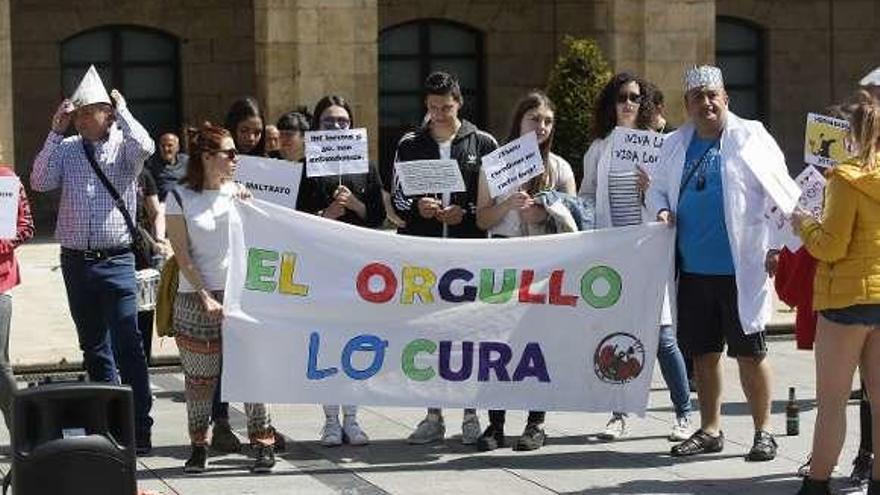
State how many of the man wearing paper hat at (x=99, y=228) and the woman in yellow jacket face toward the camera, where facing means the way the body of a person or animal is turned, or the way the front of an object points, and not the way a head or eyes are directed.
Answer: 1

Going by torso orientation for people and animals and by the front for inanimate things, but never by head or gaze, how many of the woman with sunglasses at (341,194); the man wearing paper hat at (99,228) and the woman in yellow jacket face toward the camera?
2

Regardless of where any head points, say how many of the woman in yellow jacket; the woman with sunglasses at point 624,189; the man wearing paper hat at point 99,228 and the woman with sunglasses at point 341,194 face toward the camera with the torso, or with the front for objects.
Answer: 3

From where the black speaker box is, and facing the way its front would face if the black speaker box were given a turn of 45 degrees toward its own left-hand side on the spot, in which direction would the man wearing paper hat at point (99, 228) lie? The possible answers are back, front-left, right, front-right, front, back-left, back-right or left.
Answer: back-left

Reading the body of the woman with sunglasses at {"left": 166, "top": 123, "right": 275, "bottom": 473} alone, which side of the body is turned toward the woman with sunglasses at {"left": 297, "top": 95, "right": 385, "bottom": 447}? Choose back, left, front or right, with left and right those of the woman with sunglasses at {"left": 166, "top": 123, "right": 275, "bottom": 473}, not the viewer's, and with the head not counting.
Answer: left

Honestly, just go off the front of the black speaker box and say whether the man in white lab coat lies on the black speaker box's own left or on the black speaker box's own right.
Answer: on the black speaker box's own left

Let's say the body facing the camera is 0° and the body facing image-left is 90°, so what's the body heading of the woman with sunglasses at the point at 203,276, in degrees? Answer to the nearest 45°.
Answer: approximately 315°

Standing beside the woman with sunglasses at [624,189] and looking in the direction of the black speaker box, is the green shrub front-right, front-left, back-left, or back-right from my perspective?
back-right
